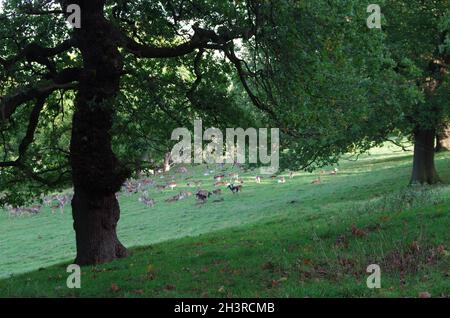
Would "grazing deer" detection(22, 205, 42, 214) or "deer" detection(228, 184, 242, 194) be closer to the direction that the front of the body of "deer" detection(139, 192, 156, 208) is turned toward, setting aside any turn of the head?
the grazing deer

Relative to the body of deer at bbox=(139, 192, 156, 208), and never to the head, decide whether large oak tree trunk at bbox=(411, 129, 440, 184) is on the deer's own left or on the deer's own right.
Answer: on the deer's own left

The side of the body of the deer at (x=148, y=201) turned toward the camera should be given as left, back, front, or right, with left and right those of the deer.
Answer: left

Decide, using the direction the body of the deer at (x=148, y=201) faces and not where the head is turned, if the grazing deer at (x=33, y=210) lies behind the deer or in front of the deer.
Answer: in front

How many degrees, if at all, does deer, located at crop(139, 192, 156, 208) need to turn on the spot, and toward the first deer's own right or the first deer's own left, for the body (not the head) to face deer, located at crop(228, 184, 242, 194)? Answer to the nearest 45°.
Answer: approximately 180°

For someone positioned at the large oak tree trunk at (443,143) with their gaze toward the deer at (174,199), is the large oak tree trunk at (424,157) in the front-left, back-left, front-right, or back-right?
front-left

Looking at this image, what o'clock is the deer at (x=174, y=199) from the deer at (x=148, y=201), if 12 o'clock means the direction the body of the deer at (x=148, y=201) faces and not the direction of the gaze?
the deer at (x=174, y=199) is roughly at 6 o'clock from the deer at (x=148, y=201).

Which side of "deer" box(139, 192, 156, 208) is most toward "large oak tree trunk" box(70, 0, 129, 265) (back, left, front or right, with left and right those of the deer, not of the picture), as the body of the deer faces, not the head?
left

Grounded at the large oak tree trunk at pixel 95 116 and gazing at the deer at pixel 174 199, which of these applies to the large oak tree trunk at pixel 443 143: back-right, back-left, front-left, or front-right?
front-right
